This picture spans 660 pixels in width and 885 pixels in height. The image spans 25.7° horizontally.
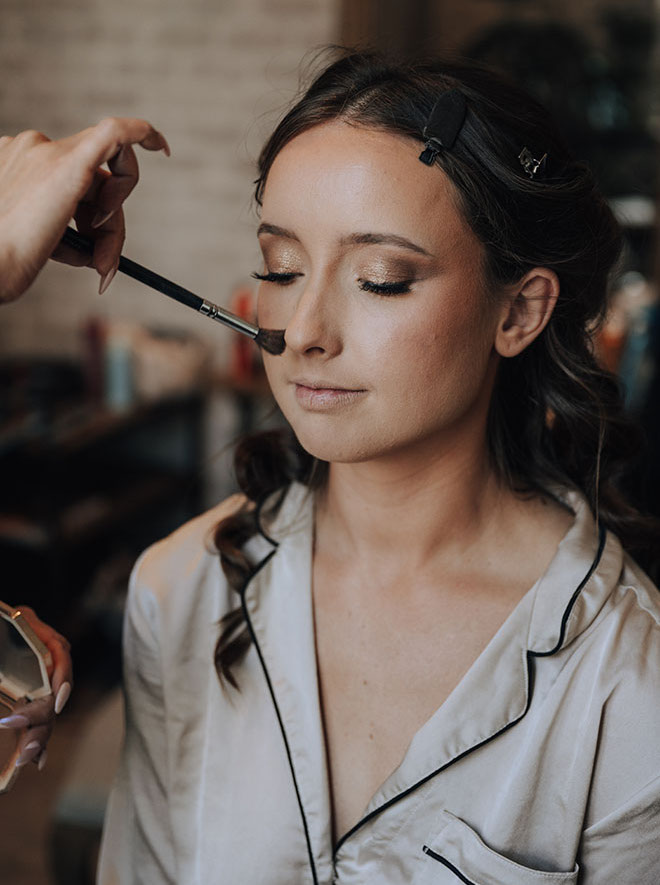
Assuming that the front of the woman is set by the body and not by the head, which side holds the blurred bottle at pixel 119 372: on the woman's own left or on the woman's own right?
on the woman's own right

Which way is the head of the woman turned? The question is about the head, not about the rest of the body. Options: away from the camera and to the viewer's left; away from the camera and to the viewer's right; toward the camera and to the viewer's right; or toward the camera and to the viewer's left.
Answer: toward the camera and to the viewer's left

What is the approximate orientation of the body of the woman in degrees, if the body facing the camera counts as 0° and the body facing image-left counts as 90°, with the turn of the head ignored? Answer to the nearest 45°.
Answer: approximately 45°
